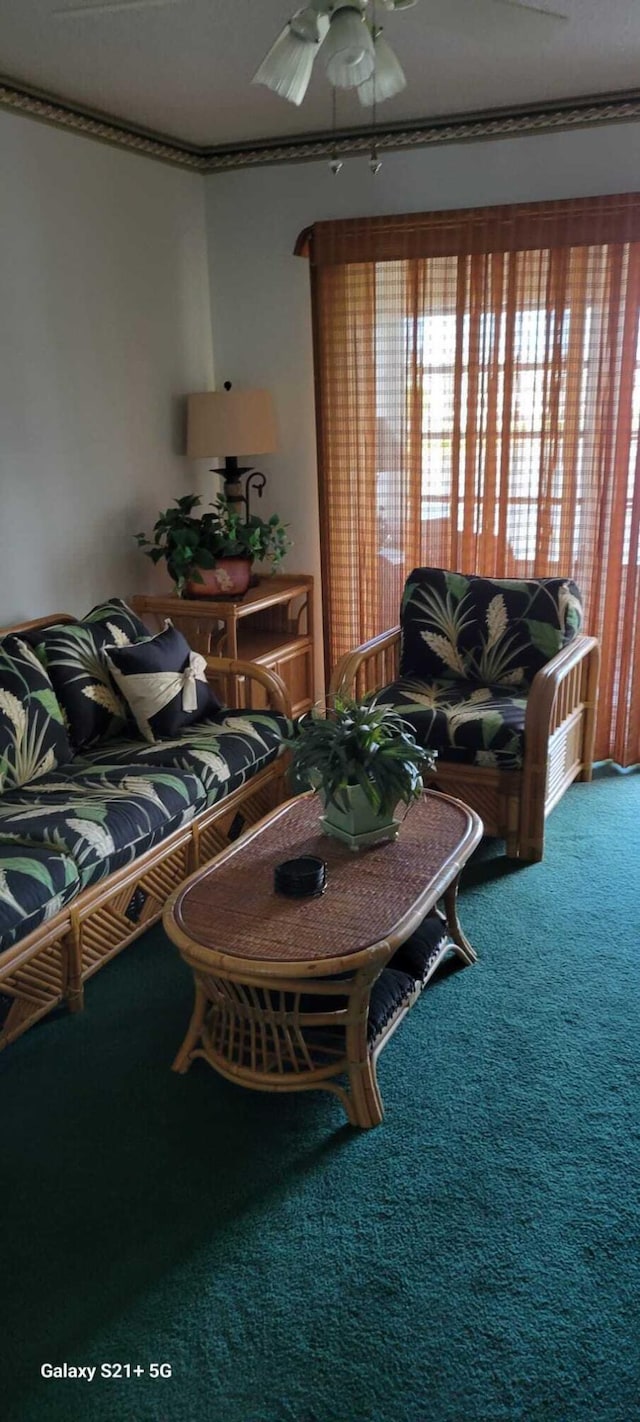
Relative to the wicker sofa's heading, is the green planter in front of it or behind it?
in front

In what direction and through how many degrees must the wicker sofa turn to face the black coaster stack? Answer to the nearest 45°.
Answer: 0° — it already faces it

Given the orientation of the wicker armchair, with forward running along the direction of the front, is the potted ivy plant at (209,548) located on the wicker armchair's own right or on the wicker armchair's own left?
on the wicker armchair's own right

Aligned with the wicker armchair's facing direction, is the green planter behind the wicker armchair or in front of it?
in front

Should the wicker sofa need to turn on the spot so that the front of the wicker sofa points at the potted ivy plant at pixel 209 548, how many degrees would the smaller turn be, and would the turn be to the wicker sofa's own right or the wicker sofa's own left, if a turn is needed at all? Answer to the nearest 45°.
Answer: approximately 135° to the wicker sofa's own left

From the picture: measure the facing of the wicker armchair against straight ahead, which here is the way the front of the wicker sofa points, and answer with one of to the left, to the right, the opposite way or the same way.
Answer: to the right

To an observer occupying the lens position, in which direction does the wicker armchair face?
facing the viewer and to the left of the viewer

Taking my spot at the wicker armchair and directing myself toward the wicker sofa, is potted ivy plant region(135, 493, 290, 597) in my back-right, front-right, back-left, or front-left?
front-right

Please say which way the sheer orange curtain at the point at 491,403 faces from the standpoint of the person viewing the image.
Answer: facing the viewer

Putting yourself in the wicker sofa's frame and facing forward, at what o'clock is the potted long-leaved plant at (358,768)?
The potted long-leaved plant is roughly at 12 o'clock from the wicker sofa.

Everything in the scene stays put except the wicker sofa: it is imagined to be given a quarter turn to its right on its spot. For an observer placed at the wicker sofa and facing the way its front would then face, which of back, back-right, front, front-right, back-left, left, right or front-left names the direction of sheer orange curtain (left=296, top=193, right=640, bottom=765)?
back

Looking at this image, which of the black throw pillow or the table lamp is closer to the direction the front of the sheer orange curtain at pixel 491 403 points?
the black throw pillow

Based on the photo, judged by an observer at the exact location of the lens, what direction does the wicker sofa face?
facing the viewer and to the right of the viewer

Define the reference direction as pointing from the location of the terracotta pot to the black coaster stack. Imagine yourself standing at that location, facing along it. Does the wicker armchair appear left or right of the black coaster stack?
left
